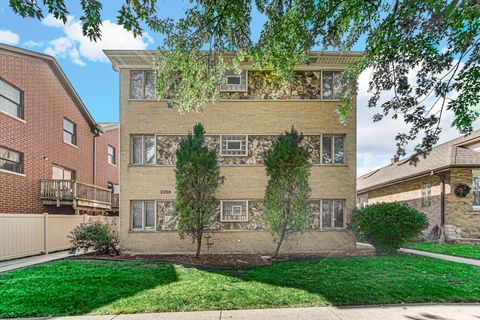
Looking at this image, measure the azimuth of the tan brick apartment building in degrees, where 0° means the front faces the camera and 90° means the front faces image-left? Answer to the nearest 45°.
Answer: approximately 0°
